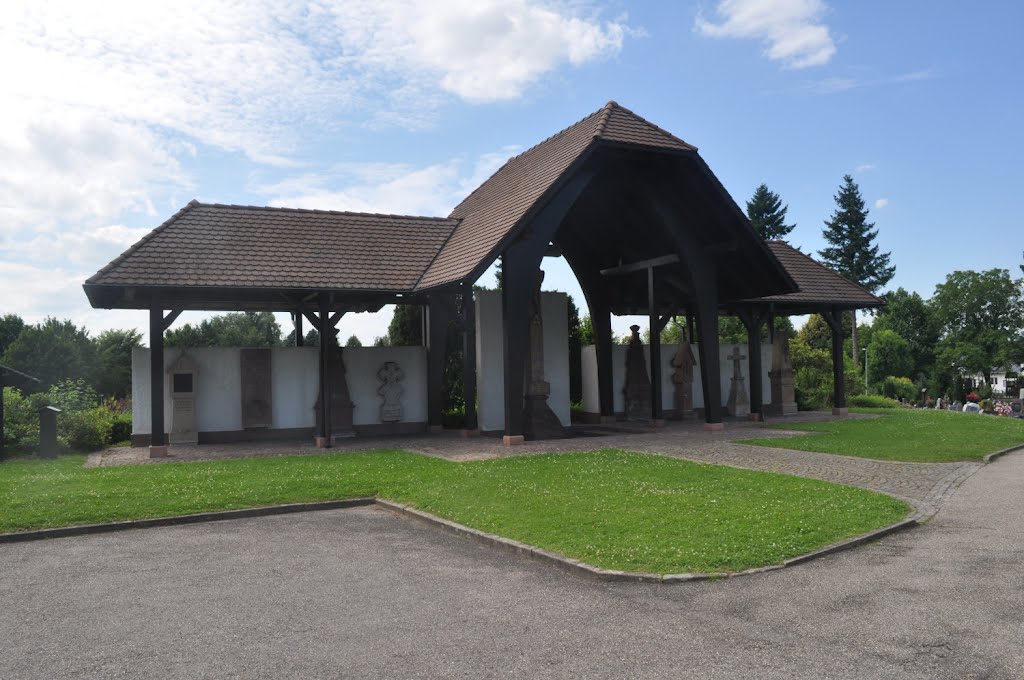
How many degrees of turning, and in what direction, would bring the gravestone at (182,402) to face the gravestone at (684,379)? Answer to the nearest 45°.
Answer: approximately 90° to its left

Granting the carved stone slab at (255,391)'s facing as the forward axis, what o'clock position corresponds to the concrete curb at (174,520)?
The concrete curb is roughly at 12 o'clock from the carved stone slab.

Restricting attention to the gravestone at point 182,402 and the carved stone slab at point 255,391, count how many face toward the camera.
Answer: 2

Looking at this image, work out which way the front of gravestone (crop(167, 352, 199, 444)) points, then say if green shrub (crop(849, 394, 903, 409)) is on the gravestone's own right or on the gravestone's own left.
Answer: on the gravestone's own left

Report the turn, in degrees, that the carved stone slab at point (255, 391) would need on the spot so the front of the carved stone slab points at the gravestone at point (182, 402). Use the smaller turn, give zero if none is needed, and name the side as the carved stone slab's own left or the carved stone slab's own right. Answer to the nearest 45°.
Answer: approximately 90° to the carved stone slab's own right

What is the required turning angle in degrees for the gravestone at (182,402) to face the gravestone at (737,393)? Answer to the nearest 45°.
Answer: approximately 90° to its left

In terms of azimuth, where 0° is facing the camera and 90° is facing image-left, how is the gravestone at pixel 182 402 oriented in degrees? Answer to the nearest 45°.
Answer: approximately 0°

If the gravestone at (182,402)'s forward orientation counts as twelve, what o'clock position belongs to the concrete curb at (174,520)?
The concrete curb is roughly at 12 o'clock from the gravestone.
